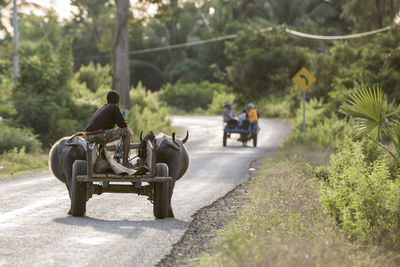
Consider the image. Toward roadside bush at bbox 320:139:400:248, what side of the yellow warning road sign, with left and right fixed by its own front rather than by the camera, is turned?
front

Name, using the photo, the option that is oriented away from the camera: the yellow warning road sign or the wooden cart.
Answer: the wooden cart

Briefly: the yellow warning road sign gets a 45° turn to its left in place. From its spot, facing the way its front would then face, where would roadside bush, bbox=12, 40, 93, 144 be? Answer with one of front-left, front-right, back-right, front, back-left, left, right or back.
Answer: back-right

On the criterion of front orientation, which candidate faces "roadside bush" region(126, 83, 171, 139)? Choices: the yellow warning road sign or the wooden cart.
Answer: the wooden cart

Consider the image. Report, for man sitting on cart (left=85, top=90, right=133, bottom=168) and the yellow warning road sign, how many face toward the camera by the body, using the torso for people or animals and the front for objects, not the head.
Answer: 1

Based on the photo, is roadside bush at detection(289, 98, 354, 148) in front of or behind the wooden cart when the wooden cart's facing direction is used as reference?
in front

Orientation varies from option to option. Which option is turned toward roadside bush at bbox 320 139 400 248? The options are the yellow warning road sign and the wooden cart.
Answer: the yellow warning road sign

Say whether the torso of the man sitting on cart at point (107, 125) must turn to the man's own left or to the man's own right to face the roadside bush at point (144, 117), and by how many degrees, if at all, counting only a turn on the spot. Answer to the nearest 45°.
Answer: approximately 45° to the man's own left

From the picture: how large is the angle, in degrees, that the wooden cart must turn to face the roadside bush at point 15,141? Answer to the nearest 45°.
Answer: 0° — it already faces it

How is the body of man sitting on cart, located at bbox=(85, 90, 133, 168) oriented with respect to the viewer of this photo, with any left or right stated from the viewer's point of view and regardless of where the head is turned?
facing away from the viewer and to the right of the viewer

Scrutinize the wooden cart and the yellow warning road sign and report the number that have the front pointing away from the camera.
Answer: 1

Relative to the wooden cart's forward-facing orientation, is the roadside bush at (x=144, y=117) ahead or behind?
ahead

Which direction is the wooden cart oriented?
away from the camera

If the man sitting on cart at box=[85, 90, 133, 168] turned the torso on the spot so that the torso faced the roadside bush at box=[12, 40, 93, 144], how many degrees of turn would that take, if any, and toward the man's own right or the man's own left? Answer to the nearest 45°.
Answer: approximately 45° to the man's own left

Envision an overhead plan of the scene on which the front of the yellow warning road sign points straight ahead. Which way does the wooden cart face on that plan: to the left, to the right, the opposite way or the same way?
the opposite way
